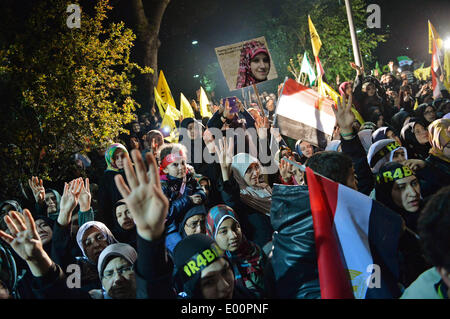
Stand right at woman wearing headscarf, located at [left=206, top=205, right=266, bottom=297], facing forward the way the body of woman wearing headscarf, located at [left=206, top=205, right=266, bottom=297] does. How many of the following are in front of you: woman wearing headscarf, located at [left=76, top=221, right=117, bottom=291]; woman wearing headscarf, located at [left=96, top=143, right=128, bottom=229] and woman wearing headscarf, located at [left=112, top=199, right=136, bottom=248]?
0

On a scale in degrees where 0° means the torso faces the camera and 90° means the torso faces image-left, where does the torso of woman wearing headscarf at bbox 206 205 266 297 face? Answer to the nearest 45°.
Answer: approximately 315°

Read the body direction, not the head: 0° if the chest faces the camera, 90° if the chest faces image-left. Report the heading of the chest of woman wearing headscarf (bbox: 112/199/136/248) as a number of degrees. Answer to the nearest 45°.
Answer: approximately 315°

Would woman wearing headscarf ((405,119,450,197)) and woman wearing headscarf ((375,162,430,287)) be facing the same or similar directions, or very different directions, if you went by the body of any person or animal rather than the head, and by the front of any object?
same or similar directions

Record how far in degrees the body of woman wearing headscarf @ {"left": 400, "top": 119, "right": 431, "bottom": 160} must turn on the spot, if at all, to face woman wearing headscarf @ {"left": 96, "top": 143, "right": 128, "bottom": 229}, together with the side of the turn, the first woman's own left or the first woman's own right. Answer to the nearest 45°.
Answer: approximately 90° to the first woman's own right

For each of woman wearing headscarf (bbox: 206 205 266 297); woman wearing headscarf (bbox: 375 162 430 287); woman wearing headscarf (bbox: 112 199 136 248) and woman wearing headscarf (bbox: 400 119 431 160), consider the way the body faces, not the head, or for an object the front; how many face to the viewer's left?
0

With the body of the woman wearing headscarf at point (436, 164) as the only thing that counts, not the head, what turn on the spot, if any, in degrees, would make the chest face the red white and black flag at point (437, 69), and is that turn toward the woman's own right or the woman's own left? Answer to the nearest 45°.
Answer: approximately 135° to the woman's own left

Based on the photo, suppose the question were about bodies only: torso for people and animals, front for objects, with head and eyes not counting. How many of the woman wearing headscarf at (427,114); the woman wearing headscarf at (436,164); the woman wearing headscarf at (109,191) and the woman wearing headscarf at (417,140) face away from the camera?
0

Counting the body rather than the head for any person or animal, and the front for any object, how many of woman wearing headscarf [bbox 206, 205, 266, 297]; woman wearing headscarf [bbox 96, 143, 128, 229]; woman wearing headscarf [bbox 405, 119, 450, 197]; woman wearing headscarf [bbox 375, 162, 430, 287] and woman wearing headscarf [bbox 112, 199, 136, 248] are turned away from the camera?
0

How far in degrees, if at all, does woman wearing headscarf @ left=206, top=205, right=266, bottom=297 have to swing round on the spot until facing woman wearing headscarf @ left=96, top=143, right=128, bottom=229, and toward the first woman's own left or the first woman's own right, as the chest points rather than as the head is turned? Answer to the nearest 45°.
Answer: approximately 180°

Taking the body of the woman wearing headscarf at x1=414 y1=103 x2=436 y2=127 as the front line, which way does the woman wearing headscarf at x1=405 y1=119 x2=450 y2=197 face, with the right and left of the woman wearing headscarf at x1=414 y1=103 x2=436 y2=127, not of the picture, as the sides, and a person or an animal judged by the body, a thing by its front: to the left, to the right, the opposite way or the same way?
the same way

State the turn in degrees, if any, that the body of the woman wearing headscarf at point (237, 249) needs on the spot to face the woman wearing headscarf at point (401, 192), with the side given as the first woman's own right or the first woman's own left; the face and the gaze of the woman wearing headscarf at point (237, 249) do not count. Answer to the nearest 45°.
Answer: approximately 45° to the first woman's own left

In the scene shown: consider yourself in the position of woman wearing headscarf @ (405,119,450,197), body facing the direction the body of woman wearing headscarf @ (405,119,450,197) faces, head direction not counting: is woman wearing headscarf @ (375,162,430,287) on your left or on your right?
on your right

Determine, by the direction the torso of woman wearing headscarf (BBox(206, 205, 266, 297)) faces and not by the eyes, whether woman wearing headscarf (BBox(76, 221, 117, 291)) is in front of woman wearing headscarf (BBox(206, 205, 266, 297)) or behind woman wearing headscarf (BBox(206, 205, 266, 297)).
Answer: behind
